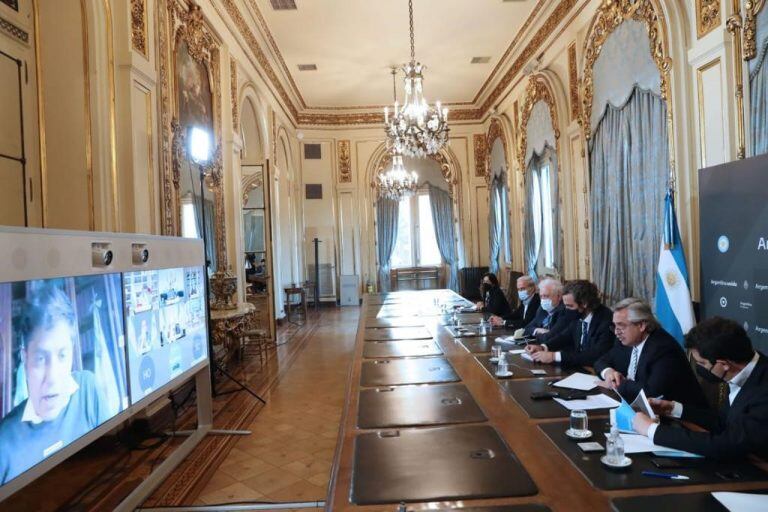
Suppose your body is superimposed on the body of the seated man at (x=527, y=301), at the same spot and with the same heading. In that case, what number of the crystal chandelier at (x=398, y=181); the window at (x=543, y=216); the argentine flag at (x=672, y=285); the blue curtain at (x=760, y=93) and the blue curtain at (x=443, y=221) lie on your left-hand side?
2

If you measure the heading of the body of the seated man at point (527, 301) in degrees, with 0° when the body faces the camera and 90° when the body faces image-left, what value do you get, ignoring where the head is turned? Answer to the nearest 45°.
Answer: approximately 45°

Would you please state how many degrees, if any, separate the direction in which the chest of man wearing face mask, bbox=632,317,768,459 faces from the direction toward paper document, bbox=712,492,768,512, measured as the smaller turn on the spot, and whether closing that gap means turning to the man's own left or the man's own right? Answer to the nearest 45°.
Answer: approximately 90° to the man's own left

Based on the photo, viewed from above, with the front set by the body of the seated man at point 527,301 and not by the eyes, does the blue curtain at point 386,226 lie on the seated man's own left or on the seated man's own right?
on the seated man's own right

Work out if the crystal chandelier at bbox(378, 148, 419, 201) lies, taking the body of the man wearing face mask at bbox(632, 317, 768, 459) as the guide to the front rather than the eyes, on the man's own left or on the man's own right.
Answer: on the man's own right

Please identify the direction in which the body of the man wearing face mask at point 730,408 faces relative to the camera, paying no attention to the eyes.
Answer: to the viewer's left

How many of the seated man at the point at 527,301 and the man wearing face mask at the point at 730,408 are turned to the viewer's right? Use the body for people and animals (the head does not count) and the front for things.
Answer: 0

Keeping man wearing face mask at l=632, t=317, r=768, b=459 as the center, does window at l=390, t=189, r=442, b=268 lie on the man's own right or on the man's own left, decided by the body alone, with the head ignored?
on the man's own right

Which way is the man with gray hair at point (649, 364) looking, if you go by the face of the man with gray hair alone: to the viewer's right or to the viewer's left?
to the viewer's left
